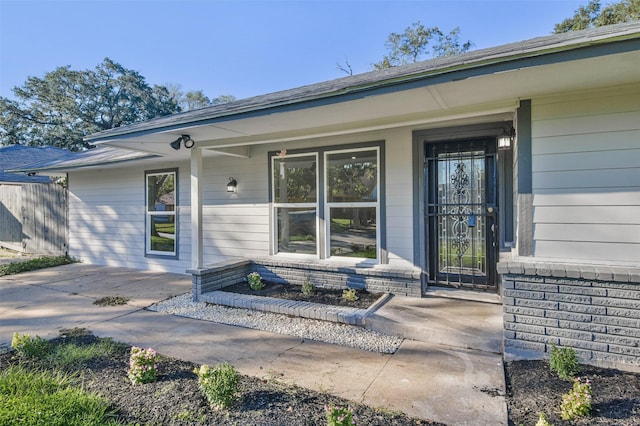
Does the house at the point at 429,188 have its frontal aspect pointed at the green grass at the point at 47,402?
yes

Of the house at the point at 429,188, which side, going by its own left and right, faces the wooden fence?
right

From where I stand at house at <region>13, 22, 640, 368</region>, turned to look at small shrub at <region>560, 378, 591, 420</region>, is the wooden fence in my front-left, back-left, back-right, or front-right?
back-right

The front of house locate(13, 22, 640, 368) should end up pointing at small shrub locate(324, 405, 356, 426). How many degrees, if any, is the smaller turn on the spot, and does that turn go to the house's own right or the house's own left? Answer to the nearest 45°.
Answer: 0° — it already faces it

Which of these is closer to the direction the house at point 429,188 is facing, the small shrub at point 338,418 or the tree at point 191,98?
the small shrub

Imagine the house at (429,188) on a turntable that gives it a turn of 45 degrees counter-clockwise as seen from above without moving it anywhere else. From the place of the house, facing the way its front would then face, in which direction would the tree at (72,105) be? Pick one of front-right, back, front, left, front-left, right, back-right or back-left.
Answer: back-right

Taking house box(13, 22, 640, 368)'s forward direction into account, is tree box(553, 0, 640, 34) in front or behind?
behind

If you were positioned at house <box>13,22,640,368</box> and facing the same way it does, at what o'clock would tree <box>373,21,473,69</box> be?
The tree is roughly at 5 o'clock from the house.
